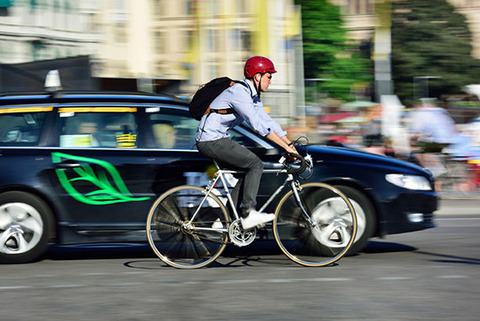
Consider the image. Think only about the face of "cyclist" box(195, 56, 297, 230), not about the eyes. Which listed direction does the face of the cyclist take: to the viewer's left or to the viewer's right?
to the viewer's right

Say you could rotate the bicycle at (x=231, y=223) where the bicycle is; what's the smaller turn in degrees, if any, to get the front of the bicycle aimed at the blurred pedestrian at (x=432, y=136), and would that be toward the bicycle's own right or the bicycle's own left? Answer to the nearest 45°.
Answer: approximately 45° to the bicycle's own left

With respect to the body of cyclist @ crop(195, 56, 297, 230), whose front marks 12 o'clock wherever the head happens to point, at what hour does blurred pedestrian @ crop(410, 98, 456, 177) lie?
The blurred pedestrian is roughly at 10 o'clock from the cyclist.

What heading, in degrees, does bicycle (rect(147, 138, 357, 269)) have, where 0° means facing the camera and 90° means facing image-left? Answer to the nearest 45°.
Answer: approximately 270°

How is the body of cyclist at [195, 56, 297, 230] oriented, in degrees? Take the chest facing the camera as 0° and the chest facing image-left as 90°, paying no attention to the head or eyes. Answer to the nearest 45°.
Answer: approximately 270°
